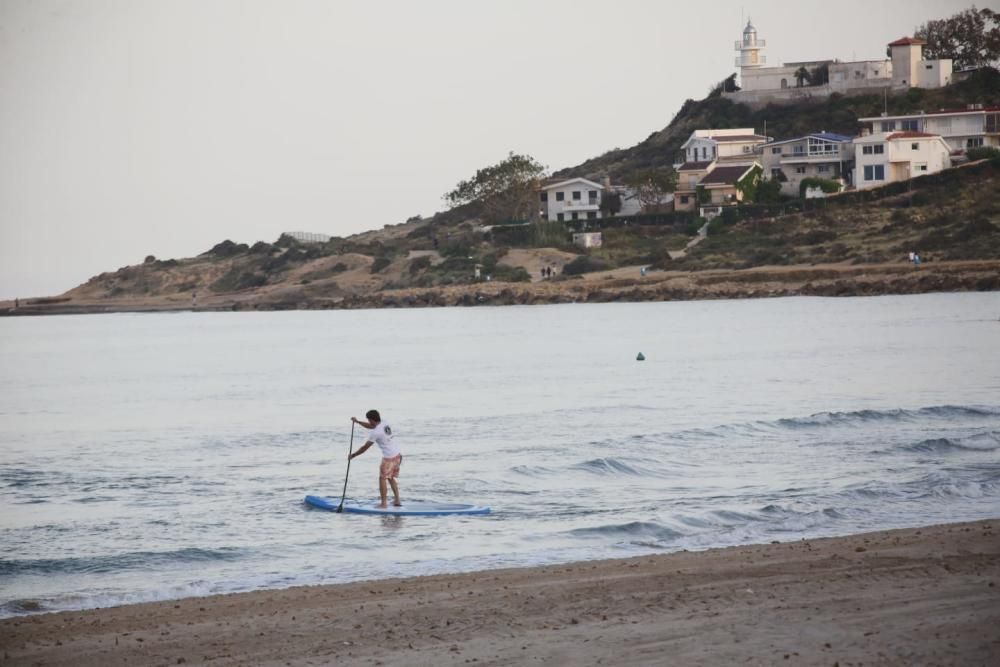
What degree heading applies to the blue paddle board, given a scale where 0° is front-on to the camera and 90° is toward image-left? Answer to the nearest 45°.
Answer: approximately 90°
